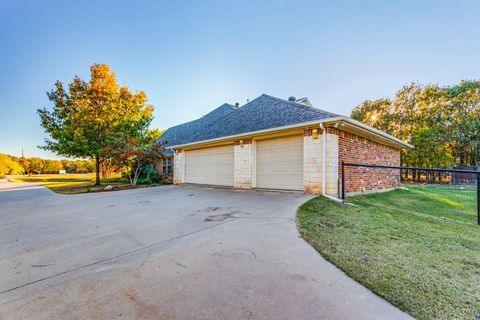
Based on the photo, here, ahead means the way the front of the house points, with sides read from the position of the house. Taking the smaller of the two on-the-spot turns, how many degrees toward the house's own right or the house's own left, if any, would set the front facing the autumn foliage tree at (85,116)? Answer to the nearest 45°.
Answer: approximately 45° to the house's own right

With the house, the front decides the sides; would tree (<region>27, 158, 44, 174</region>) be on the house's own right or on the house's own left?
on the house's own right

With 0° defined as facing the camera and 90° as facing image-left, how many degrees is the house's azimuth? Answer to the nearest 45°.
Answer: approximately 45°

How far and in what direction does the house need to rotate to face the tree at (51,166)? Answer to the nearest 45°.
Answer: approximately 90° to its right

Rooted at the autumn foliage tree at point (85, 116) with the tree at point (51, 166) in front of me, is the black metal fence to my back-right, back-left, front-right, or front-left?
back-right
